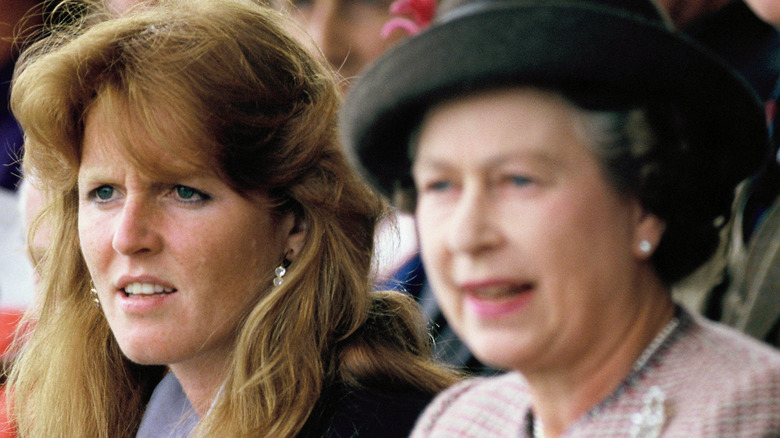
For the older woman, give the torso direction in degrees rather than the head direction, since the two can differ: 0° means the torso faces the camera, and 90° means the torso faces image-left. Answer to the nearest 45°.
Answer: approximately 45°
